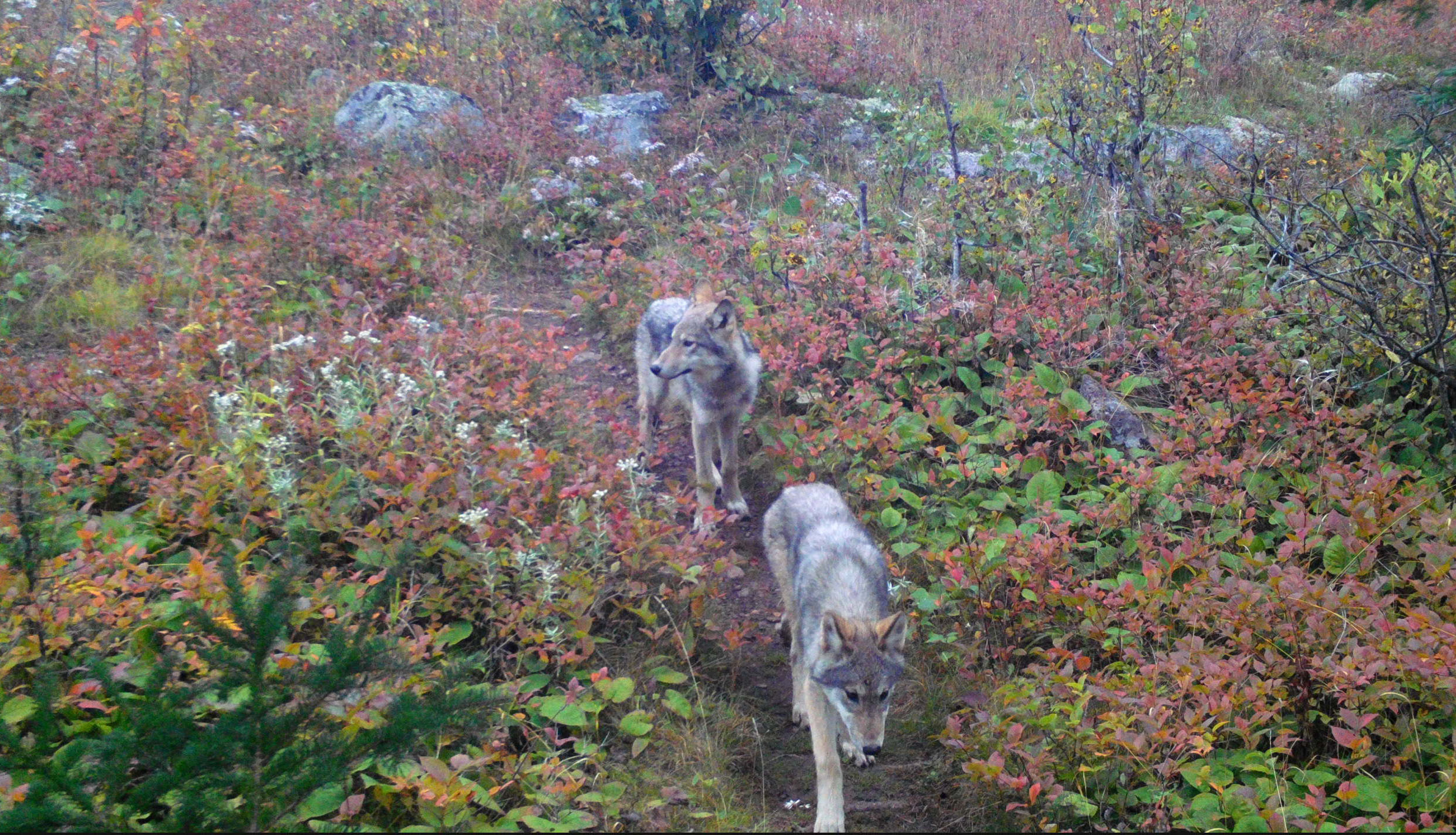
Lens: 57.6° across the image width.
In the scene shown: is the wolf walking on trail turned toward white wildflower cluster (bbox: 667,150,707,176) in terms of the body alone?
no

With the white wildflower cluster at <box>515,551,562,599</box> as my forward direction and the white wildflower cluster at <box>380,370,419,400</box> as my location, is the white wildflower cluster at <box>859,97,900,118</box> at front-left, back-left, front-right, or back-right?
back-left

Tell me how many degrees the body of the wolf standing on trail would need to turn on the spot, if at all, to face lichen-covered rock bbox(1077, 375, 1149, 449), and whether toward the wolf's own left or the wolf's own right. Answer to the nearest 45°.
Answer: approximately 45° to the wolf's own left

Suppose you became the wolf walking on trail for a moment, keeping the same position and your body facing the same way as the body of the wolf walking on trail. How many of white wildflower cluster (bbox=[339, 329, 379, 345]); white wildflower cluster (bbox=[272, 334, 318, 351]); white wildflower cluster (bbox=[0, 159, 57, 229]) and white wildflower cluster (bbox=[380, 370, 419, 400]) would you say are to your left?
0

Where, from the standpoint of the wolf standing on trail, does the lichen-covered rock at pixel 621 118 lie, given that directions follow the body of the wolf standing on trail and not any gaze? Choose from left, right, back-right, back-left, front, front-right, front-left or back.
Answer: back-left

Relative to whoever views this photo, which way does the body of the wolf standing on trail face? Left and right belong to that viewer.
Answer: facing the viewer and to the right of the viewer

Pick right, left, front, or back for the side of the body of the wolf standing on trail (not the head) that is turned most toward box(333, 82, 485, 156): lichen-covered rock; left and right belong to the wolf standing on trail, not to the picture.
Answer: back

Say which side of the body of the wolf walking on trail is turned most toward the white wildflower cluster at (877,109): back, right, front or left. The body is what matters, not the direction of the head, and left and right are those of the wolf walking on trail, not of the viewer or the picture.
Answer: back

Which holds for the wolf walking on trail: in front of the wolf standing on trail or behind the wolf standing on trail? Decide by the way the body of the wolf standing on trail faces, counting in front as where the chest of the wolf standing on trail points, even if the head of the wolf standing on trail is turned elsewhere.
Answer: in front

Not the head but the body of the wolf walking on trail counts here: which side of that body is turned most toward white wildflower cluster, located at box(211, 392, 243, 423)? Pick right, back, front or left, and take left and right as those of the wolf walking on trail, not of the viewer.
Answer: right

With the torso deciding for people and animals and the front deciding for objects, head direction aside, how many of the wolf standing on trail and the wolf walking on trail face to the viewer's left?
0

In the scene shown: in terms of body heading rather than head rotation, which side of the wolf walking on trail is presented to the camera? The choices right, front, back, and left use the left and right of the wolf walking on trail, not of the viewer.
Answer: front

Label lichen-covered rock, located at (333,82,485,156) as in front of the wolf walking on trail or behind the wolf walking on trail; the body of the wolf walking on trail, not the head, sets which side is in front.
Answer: behind

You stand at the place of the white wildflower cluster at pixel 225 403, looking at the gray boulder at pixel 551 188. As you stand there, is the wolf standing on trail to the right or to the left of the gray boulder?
right

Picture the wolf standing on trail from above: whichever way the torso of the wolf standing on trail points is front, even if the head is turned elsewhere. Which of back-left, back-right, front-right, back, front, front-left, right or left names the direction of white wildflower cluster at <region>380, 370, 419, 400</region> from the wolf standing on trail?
right

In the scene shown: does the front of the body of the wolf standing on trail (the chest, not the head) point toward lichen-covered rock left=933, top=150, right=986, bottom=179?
no

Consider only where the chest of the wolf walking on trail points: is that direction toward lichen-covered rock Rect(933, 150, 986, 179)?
no

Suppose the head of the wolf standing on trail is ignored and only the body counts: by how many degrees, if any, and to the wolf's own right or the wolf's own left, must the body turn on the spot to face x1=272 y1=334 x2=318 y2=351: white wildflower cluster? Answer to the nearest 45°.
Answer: approximately 135° to the wolf's own right

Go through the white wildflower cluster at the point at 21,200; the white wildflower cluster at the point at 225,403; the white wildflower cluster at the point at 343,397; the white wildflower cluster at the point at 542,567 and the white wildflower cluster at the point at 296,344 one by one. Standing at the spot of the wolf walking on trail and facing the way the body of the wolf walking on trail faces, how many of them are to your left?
0

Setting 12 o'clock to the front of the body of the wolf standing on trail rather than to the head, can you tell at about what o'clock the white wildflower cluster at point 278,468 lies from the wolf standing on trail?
The white wildflower cluster is roughly at 3 o'clock from the wolf standing on trail.
